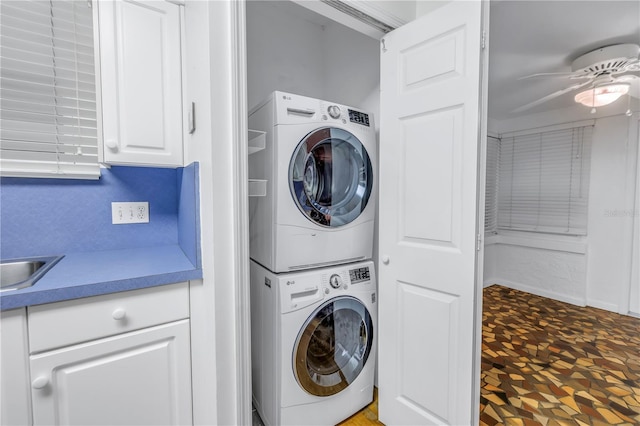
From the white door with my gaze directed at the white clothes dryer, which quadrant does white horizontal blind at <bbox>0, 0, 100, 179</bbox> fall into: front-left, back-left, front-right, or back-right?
front-left

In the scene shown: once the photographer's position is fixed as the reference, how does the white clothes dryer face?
facing the viewer and to the right of the viewer

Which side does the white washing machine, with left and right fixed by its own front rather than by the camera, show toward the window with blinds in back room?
left

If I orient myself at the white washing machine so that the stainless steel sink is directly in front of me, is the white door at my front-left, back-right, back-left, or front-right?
back-left

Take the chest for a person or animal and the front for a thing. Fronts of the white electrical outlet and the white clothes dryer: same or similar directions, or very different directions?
same or similar directions

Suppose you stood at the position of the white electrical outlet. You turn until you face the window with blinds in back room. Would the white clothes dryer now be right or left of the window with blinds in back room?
right

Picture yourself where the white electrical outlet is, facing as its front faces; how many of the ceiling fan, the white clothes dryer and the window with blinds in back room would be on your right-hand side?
0

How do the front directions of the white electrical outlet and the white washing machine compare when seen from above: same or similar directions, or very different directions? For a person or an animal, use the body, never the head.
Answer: same or similar directions

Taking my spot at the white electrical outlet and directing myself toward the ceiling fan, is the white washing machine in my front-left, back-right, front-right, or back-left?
front-right

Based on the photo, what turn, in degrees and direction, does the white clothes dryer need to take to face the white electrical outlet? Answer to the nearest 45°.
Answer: approximately 135° to its right

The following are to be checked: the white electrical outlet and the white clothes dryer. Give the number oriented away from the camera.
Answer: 0

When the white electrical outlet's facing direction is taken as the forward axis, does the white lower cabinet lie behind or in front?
in front

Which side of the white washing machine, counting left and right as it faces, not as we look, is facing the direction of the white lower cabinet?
right

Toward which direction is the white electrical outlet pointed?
toward the camera

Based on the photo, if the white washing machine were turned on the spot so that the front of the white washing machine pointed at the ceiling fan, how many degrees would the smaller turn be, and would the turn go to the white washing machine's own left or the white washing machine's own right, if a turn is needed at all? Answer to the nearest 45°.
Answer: approximately 45° to the white washing machine's own left
